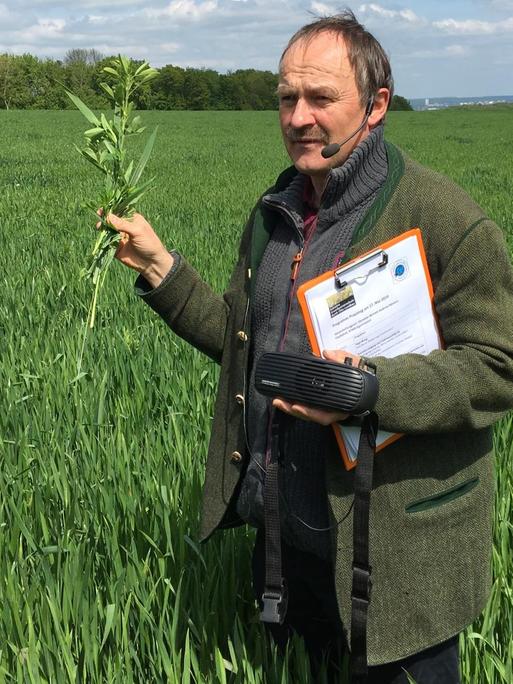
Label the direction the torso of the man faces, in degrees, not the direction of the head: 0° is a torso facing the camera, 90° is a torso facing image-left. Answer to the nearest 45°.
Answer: approximately 45°
